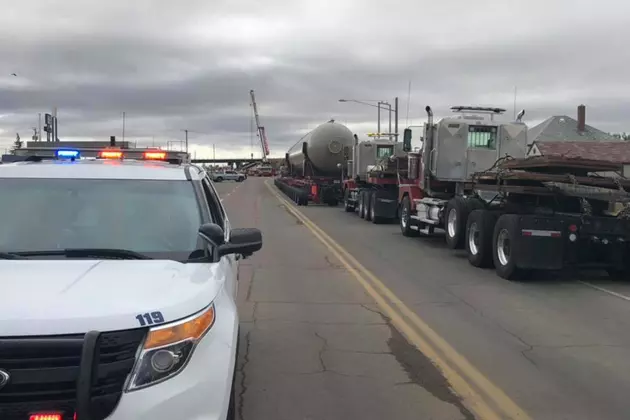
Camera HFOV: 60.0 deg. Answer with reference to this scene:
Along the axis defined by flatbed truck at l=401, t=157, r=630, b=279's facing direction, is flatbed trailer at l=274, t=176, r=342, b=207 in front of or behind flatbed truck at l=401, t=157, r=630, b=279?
in front

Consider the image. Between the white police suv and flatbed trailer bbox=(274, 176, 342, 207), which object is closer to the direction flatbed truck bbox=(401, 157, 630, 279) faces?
the flatbed trailer

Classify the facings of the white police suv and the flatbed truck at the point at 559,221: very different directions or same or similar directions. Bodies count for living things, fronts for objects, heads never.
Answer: very different directions

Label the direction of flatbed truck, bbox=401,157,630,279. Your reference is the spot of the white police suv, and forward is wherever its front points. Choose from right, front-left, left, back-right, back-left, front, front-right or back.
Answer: back-left

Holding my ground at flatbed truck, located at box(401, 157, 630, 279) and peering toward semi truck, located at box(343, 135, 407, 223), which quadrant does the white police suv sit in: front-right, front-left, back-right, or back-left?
back-left

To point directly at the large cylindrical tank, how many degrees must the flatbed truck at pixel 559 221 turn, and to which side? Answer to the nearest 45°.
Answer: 0° — it already faces it

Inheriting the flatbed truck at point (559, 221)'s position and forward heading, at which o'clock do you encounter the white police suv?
The white police suv is roughly at 8 o'clock from the flatbed truck.

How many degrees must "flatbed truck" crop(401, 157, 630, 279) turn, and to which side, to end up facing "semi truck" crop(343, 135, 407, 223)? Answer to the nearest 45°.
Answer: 0° — it already faces it

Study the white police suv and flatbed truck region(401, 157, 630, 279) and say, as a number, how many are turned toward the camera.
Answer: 1

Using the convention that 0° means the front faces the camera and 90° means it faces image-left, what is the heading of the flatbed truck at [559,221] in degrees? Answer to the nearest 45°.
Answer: approximately 135°
